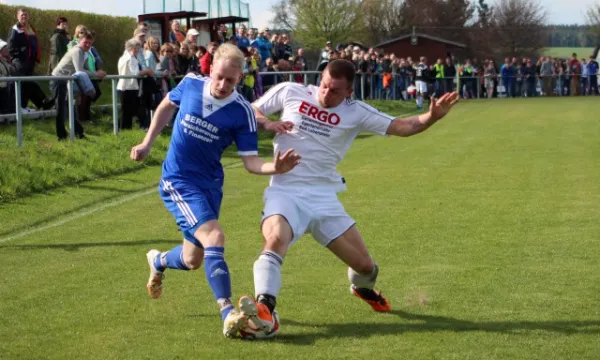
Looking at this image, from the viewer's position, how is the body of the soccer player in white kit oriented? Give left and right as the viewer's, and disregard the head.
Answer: facing the viewer

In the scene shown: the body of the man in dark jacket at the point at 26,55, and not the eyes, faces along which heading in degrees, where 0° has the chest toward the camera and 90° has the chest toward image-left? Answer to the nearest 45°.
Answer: approximately 315°

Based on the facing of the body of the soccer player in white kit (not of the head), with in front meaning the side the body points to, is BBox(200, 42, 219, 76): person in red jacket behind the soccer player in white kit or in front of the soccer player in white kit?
behind

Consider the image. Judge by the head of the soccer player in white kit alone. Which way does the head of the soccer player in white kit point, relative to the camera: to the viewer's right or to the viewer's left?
to the viewer's left

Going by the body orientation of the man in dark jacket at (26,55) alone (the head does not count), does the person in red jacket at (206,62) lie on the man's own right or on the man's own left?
on the man's own left

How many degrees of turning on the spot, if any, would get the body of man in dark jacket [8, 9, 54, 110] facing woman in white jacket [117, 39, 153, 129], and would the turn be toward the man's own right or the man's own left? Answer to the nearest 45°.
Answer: approximately 45° to the man's own left

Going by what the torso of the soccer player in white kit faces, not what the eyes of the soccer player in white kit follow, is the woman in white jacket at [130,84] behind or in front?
behind

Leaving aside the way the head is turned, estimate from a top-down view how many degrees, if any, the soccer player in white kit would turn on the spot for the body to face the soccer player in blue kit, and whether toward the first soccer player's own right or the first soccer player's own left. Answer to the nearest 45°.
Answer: approximately 45° to the first soccer player's own right

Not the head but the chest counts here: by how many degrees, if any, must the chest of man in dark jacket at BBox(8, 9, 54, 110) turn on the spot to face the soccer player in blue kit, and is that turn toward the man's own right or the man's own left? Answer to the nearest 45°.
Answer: approximately 45° to the man's own right

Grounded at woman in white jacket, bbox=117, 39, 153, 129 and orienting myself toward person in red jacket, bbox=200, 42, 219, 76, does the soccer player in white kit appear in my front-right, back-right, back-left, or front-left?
back-right

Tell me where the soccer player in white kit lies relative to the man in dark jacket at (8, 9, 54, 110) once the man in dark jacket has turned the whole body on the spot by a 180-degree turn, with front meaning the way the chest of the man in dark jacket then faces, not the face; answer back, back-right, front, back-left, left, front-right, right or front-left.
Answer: back-left
